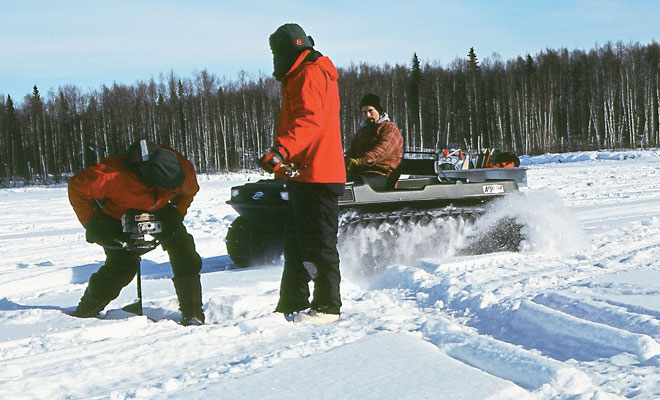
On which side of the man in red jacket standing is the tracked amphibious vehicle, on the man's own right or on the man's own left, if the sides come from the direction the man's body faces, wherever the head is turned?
on the man's own right

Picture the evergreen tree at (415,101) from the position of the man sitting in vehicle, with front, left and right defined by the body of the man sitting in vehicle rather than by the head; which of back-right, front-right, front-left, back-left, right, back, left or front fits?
back-right

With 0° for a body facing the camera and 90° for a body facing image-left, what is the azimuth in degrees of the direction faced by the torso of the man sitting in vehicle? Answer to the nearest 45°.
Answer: approximately 45°

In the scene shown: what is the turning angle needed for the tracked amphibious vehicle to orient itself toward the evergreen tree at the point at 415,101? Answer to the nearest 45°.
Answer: approximately 135° to its right

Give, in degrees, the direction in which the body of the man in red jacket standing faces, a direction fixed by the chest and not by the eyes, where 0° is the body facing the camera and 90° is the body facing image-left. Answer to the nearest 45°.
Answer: approximately 90°

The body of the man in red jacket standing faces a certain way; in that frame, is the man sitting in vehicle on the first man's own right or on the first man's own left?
on the first man's own right

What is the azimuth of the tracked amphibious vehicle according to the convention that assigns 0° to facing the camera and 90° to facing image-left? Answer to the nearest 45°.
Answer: approximately 45°
